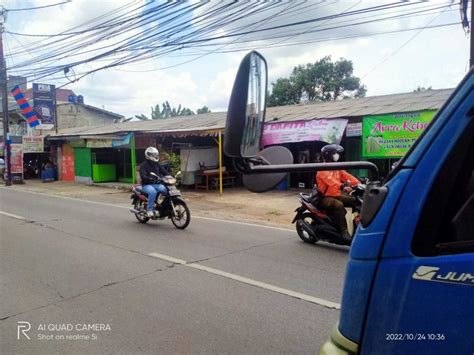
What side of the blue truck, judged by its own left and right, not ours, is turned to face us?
left

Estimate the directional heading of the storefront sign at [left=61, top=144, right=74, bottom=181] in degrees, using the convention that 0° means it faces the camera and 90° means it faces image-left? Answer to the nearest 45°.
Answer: approximately 0°

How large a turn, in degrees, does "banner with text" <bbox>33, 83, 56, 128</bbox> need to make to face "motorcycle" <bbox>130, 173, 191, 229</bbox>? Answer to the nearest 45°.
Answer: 0° — it already faces it

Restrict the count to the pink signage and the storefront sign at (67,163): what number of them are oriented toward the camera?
2
